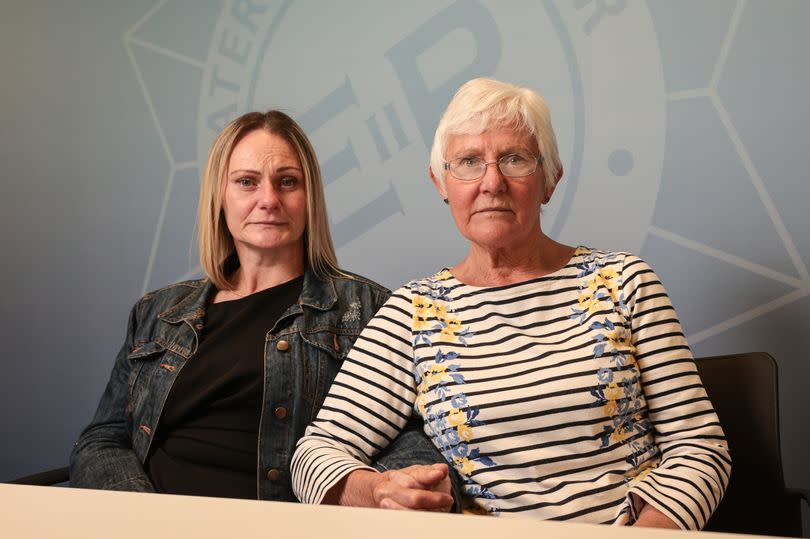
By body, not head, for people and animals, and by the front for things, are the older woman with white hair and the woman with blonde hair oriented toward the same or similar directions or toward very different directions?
same or similar directions

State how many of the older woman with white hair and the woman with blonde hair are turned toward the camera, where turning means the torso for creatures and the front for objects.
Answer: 2

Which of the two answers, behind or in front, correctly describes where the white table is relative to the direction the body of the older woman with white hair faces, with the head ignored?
in front

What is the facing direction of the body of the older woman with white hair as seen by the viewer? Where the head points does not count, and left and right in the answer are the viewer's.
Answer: facing the viewer

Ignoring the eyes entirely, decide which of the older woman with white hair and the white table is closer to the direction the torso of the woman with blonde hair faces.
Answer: the white table

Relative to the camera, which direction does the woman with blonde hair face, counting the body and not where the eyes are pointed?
toward the camera

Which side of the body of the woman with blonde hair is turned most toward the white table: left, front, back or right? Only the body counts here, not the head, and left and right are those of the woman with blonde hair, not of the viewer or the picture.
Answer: front

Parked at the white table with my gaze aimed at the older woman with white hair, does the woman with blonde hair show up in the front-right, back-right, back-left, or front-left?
front-left

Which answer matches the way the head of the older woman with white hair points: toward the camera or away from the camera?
toward the camera

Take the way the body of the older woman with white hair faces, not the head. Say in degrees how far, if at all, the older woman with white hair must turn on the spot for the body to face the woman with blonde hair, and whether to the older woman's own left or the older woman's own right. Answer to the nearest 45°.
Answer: approximately 135° to the older woman's own right

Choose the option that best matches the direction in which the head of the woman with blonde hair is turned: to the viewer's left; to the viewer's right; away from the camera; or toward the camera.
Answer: toward the camera
